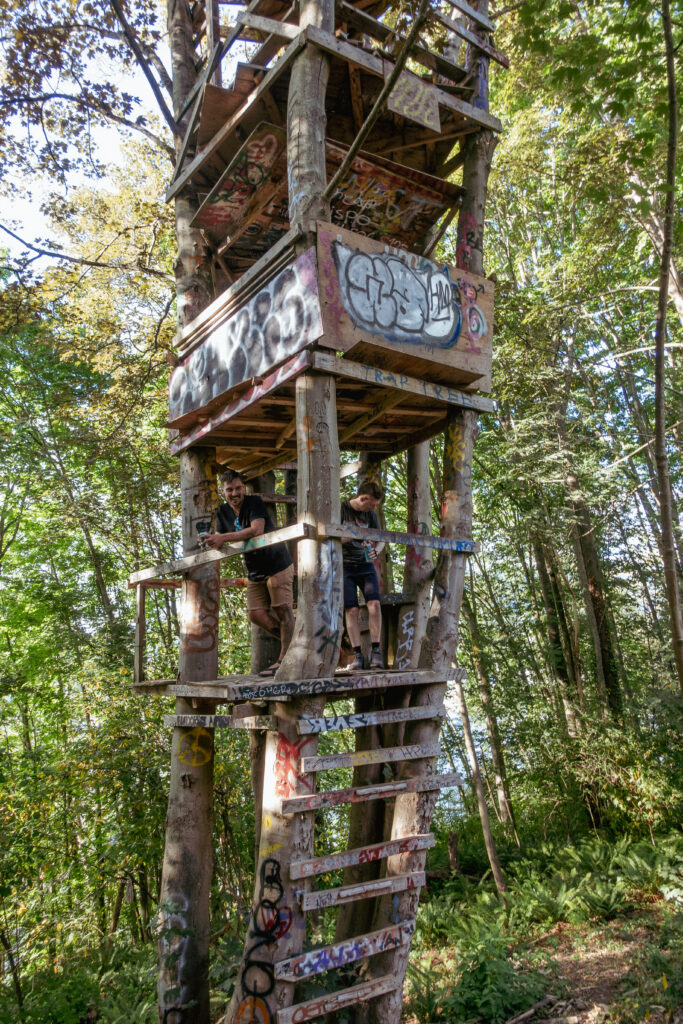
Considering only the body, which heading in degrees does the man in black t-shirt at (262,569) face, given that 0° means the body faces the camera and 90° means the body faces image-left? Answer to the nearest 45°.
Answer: approximately 45°

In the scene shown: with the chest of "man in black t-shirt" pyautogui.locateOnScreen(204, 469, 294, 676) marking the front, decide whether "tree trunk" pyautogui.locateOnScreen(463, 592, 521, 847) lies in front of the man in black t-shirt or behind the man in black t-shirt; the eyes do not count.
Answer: behind
